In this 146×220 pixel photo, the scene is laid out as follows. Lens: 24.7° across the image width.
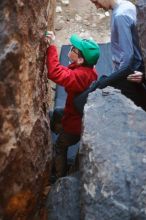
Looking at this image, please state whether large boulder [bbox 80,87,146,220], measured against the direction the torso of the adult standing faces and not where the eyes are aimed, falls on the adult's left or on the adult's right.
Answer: on the adult's left

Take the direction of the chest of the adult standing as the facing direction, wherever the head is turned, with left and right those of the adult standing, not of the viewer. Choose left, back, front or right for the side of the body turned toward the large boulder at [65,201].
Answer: left

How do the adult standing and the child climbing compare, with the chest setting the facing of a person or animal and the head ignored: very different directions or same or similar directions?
same or similar directions

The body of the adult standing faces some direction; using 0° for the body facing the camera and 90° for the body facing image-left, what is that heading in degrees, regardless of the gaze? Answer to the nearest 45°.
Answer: approximately 90°

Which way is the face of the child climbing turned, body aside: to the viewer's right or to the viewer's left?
to the viewer's left

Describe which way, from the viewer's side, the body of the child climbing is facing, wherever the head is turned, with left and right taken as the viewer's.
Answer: facing to the left of the viewer

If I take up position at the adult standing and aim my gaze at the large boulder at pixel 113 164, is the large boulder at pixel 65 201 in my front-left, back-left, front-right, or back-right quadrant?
front-right
